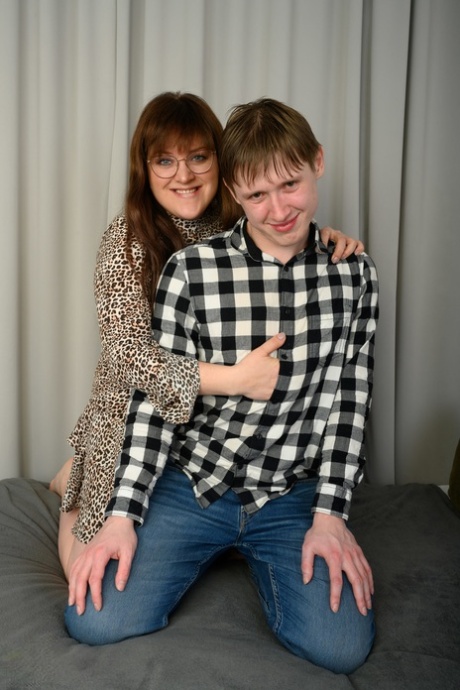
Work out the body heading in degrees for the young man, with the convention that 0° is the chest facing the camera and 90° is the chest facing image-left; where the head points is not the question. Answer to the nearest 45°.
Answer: approximately 0°

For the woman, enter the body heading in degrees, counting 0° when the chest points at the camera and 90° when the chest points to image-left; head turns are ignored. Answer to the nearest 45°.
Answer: approximately 315°
